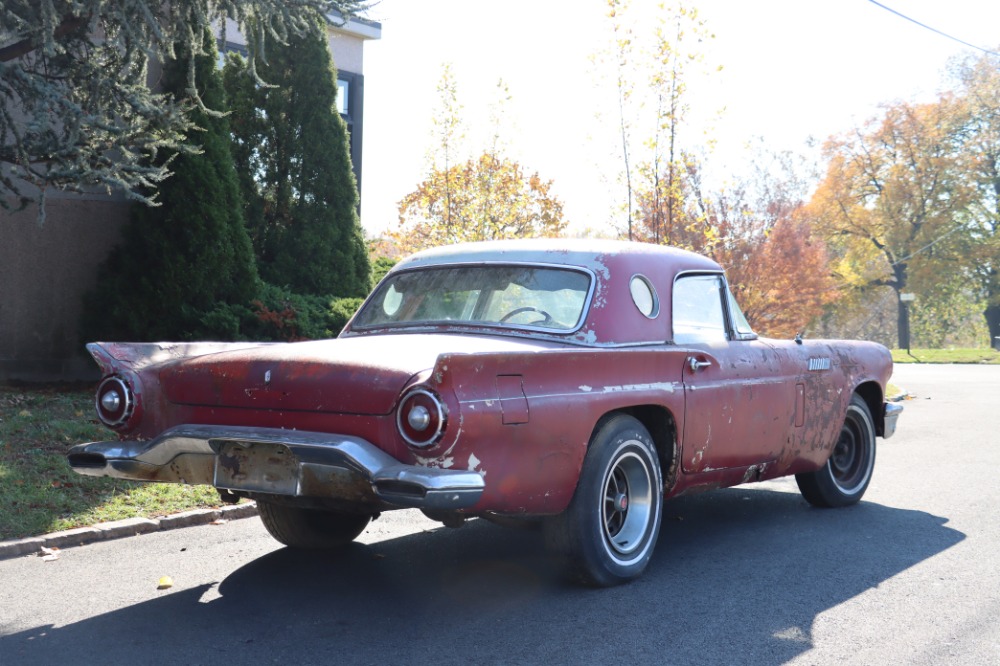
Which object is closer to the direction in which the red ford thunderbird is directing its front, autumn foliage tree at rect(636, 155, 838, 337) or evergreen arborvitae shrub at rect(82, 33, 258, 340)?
the autumn foliage tree

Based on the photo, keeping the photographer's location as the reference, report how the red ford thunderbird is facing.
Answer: facing away from the viewer and to the right of the viewer

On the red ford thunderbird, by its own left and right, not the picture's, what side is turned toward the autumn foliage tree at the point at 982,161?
front

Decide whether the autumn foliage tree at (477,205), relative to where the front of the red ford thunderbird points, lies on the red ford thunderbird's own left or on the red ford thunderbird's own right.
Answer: on the red ford thunderbird's own left

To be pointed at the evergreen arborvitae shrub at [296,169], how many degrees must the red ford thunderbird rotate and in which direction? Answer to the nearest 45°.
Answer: approximately 45° to its left

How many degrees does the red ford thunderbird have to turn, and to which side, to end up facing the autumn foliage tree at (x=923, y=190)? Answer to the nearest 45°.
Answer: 0° — it already faces it

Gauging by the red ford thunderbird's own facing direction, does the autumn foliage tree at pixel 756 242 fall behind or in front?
in front

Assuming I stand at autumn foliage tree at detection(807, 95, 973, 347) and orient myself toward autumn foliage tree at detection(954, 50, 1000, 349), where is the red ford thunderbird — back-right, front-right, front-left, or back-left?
back-right

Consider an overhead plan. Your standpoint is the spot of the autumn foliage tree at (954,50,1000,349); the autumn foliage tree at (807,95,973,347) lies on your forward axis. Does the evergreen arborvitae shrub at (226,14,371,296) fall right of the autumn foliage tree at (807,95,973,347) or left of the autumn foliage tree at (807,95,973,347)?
left

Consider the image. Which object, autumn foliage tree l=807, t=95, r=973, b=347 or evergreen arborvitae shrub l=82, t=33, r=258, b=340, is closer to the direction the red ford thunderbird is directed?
the autumn foliage tree

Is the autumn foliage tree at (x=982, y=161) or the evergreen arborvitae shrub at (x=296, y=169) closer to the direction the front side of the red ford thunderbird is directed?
the autumn foliage tree

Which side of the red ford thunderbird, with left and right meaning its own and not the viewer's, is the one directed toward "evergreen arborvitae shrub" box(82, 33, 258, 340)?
left
